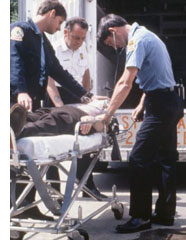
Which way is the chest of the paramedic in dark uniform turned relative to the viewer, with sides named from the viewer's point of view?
facing the viewer and to the right of the viewer

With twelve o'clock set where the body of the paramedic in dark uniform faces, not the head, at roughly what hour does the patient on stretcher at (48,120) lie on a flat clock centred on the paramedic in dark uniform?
The patient on stretcher is roughly at 1 o'clock from the paramedic in dark uniform.

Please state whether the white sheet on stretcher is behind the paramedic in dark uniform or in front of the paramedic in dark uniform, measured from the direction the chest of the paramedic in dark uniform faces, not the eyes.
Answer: in front

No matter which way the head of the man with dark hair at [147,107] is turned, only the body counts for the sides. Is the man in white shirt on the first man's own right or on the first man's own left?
on the first man's own right

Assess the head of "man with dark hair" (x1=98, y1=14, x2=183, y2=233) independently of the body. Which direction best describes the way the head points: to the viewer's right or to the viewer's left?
to the viewer's left

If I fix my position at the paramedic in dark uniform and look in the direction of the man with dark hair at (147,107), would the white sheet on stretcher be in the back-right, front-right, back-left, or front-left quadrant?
front-right

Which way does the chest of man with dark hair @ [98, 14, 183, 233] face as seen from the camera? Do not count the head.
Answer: to the viewer's left

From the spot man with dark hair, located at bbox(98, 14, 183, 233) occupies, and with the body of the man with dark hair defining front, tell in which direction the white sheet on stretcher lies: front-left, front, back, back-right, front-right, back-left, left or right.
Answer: front-left

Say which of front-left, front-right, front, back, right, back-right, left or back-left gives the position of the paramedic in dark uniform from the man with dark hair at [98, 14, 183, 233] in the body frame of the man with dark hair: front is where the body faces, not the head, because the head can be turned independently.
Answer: front

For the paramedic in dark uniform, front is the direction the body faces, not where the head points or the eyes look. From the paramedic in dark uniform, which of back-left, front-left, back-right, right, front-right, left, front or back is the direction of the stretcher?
front-right

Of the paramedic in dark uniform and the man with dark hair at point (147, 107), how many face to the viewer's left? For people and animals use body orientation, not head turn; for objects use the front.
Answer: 1
